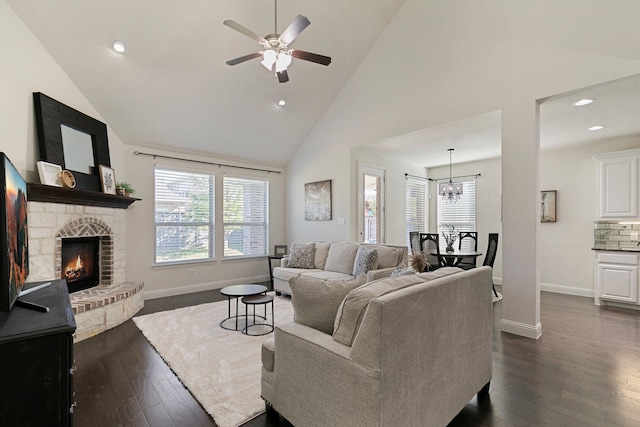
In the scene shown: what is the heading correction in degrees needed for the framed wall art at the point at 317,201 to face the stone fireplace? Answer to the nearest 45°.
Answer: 0° — it already faces it

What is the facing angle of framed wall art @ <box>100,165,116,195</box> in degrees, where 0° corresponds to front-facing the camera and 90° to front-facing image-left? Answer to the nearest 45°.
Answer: approximately 315°

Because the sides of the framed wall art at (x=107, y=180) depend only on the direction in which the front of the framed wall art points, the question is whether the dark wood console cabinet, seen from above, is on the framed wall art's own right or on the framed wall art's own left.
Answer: on the framed wall art's own right

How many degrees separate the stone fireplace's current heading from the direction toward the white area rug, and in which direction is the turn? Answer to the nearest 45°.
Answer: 0° — it already faces it

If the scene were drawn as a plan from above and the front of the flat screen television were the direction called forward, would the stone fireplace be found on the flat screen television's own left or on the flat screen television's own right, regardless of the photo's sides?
on the flat screen television's own left

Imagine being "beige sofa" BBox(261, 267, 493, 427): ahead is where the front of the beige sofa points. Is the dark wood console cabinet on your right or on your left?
on your left

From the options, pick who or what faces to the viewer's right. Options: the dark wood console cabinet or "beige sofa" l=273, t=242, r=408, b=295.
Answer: the dark wood console cabinet

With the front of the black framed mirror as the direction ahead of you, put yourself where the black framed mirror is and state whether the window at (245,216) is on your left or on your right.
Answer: on your left

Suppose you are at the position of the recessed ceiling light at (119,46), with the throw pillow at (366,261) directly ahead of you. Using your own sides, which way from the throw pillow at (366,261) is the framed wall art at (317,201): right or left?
left

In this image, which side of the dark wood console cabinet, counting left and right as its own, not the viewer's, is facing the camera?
right
